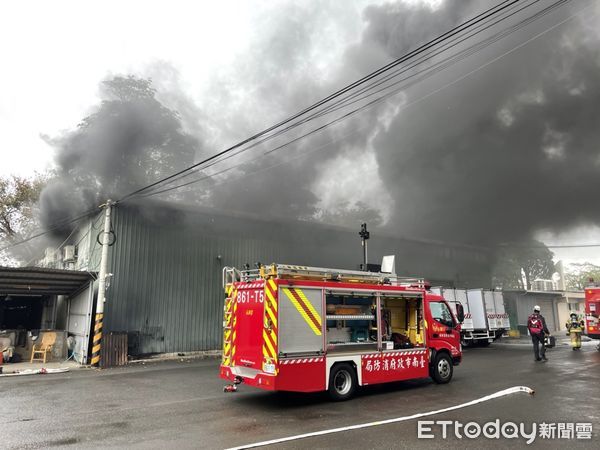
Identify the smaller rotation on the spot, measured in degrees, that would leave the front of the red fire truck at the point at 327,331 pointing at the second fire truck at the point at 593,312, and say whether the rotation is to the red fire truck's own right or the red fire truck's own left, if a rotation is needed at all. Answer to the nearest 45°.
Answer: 0° — it already faces it

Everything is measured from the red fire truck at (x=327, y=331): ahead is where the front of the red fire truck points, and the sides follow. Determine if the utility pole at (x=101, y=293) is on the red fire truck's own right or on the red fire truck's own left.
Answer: on the red fire truck's own left

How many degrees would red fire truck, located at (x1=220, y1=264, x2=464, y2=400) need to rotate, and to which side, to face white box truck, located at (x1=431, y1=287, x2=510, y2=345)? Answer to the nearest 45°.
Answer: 0° — it already faces it

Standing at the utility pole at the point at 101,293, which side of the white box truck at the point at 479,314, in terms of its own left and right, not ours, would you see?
front

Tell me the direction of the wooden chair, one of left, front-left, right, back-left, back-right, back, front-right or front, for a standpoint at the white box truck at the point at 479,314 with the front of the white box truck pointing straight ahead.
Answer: back

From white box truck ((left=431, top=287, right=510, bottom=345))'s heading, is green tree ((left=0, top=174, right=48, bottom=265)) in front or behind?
in front

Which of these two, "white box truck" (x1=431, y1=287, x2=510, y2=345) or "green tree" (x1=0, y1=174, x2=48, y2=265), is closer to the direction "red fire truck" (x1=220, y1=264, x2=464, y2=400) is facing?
the white box truck

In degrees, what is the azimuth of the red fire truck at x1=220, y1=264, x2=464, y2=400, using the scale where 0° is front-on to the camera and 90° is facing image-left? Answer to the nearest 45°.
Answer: approximately 225°
